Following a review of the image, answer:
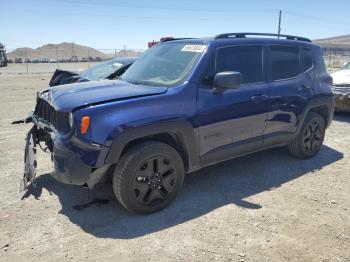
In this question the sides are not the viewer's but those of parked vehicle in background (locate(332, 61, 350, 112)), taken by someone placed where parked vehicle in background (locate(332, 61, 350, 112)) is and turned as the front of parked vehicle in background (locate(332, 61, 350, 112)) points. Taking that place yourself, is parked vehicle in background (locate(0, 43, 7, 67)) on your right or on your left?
on your right

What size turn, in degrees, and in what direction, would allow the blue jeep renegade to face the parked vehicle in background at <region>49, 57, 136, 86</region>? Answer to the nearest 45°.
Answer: approximately 135° to its right

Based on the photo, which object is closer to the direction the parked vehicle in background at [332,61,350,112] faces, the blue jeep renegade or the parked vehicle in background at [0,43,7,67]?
the blue jeep renegade

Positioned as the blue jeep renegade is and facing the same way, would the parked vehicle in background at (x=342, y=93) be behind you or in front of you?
behind
